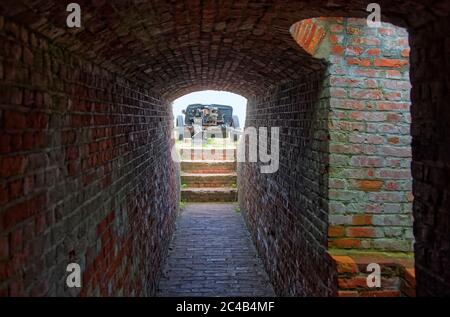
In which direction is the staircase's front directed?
toward the camera
